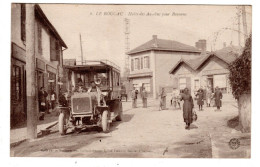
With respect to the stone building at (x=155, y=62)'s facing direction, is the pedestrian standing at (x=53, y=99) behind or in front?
in front

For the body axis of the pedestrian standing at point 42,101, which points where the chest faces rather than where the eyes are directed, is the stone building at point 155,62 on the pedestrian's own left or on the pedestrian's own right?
on the pedestrian's own left

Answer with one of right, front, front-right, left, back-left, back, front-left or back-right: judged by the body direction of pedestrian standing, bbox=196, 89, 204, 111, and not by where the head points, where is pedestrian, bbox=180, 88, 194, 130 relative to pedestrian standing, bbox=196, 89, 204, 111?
front-right

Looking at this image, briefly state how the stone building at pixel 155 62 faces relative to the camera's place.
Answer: facing the viewer and to the left of the viewer

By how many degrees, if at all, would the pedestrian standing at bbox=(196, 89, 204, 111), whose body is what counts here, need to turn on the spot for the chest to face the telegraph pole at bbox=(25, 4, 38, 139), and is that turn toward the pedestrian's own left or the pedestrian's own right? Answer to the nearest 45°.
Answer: approximately 45° to the pedestrian's own right

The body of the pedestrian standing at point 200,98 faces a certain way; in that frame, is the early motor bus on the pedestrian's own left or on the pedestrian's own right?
on the pedestrian's own right

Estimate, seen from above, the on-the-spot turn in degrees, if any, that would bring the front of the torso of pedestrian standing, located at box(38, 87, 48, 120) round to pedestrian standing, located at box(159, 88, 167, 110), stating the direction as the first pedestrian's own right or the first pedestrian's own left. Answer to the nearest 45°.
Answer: approximately 90° to the first pedestrian's own left

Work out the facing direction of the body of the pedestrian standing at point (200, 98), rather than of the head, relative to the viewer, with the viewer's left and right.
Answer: facing the viewer

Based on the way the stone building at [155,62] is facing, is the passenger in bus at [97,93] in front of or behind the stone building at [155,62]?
in front

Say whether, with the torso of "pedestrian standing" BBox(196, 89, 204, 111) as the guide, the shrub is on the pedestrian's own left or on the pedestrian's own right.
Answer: on the pedestrian's own left

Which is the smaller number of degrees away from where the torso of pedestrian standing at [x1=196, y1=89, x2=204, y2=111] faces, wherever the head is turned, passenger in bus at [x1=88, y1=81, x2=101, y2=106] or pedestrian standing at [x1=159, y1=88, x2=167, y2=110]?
the passenger in bus

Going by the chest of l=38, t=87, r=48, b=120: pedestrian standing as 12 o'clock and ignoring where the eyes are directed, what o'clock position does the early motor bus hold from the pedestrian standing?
The early motor bus is roughly at 10 o'clock from the pedestrian standing.

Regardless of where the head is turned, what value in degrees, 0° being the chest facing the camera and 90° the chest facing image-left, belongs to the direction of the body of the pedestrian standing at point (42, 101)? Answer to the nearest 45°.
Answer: approximately 0°

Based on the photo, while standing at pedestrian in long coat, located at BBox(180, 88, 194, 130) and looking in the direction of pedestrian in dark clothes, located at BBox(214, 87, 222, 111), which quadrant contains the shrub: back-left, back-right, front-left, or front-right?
front-right
